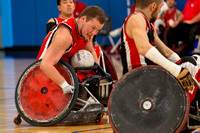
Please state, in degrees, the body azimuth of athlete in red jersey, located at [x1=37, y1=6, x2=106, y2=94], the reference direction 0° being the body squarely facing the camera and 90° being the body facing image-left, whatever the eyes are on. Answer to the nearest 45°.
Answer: approximately 315°

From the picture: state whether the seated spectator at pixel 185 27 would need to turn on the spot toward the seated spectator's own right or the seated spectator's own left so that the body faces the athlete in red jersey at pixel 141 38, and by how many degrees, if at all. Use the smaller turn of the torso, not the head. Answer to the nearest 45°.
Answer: approximately 45° to the seated spectator's own left

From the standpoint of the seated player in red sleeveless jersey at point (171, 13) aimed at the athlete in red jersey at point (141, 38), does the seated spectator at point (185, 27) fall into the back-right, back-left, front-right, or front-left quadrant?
front-left

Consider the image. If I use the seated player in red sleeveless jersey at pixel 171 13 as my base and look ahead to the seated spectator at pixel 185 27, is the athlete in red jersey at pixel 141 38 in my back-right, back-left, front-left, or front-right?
front-right

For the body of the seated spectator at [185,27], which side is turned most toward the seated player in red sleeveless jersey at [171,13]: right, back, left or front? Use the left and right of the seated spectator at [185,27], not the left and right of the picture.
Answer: right

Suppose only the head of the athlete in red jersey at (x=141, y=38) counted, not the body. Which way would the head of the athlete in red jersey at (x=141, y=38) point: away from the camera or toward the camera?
away from the camera

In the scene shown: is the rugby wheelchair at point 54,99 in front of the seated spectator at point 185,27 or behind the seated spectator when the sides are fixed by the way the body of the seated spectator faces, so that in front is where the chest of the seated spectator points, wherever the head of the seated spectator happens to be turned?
in front

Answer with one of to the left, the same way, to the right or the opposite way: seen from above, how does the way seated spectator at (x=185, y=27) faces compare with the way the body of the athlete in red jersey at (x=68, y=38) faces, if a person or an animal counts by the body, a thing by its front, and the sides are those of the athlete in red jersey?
to the right

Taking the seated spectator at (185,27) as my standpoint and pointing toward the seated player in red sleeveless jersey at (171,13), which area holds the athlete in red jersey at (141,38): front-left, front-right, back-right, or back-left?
back-left

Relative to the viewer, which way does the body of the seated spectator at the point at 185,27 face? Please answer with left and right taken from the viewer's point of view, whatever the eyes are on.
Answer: facing the viewer and to the left of the viewer

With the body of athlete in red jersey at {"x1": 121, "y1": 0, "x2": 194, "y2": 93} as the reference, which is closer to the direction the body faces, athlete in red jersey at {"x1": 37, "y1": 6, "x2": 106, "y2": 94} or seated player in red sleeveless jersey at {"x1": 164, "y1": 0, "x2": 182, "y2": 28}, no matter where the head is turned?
the seated player in red sleeveless jersey

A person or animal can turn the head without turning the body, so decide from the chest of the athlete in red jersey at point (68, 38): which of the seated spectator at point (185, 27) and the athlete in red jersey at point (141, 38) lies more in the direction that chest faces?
the athlete in red jersey

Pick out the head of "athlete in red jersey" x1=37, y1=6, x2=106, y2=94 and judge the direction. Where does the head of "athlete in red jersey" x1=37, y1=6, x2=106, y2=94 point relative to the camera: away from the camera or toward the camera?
toward the camera
